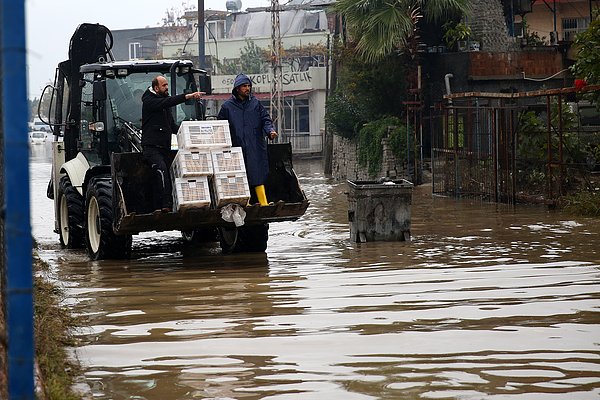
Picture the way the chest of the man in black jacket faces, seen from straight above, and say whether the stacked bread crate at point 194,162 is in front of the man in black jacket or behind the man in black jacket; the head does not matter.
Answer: in front

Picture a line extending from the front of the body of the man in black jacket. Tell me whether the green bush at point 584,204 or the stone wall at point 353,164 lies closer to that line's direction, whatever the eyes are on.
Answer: the green bush

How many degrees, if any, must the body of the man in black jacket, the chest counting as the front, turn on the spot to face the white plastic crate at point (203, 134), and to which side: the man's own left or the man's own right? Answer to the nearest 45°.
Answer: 0° — they already face it

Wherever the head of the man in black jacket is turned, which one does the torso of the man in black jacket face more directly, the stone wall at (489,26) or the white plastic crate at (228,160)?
the white plastic crate

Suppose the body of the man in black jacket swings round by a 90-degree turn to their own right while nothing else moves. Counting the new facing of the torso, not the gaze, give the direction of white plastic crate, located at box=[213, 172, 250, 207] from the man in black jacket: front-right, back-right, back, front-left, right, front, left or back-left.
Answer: left

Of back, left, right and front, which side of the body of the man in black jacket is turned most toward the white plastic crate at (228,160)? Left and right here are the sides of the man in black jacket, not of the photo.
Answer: front

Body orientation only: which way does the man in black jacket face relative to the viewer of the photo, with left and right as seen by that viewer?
facing the viewer and to the right of the viewer

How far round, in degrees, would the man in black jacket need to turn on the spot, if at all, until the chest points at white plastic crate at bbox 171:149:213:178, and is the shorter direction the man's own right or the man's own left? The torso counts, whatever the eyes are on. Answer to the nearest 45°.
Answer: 0° — they already face it

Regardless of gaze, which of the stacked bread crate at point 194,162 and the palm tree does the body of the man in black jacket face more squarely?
the stacked bread crate

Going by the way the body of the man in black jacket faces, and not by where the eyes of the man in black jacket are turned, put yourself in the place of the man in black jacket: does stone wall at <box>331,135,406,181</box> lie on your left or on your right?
on your left

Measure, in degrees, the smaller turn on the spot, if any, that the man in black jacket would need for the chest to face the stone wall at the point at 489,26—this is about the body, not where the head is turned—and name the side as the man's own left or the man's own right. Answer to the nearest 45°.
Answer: approximately 90° to the man's own left
